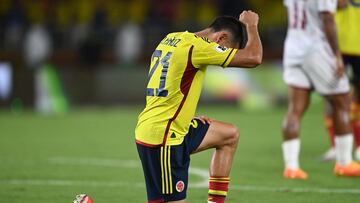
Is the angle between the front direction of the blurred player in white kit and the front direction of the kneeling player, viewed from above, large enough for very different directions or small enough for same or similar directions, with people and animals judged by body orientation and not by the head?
same or similar directions

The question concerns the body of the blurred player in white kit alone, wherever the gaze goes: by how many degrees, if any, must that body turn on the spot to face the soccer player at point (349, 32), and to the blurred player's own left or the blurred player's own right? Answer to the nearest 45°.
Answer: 0° — they already face them

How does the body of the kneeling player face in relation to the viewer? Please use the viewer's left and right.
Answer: facing away from the viewer and to the right of the viewer

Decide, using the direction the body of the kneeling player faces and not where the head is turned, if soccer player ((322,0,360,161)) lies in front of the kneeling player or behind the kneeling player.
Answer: in front

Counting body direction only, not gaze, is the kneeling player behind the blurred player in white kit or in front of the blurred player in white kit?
behind

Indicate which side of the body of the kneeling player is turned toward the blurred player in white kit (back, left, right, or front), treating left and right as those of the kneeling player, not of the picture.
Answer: front

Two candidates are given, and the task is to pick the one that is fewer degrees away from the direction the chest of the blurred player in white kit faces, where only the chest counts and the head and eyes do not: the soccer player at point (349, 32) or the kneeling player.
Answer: the soccer player

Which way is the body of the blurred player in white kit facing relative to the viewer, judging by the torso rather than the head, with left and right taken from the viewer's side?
facing away from the viewer and to the right of the viewer

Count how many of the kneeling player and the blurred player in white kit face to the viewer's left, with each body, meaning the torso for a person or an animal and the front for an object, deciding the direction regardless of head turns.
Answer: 0
